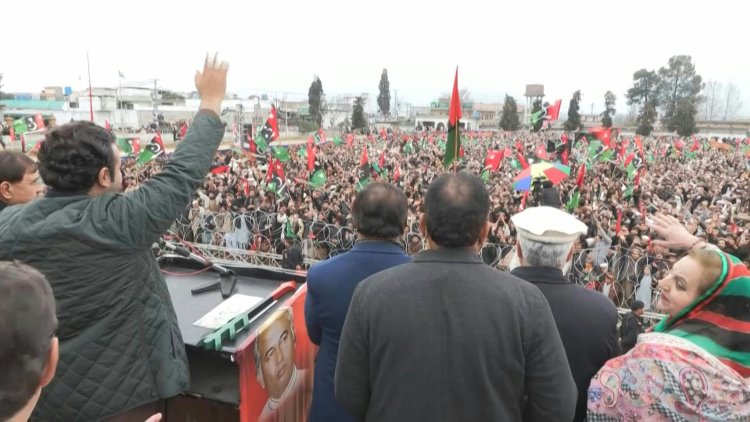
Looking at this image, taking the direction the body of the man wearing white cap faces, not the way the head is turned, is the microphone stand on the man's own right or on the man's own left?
on the man's own left

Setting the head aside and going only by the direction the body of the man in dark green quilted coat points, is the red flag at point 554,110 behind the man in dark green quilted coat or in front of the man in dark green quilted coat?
in front

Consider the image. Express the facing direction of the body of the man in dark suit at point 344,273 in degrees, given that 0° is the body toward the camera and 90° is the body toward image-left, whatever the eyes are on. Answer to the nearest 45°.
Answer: approximately 180°

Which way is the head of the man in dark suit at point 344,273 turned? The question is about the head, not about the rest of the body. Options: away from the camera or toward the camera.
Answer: away from the camera

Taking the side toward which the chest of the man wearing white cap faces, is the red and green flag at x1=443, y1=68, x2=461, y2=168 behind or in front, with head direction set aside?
in front

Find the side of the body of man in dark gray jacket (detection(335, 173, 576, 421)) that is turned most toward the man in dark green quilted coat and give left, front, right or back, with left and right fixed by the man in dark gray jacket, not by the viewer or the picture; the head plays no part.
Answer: left

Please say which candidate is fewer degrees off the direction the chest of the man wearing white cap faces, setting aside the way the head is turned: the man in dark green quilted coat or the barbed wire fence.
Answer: the barbed wire fence

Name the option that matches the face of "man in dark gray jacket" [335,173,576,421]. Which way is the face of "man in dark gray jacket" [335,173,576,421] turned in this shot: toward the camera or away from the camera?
away from the camera

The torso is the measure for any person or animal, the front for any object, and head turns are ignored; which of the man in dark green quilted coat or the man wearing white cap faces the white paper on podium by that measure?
the man in dark green quilted coat

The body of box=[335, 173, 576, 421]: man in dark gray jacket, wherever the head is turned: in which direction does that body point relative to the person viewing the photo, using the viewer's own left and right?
facing away from the viewer

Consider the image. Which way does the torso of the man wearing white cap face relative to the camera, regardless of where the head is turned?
away from the camera

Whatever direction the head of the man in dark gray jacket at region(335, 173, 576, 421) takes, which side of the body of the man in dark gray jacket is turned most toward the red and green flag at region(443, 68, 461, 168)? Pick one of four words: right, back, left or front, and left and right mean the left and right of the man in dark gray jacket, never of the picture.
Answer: front

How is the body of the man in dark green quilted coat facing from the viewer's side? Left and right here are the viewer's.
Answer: facing away from the viewer and to the right of the viewer
